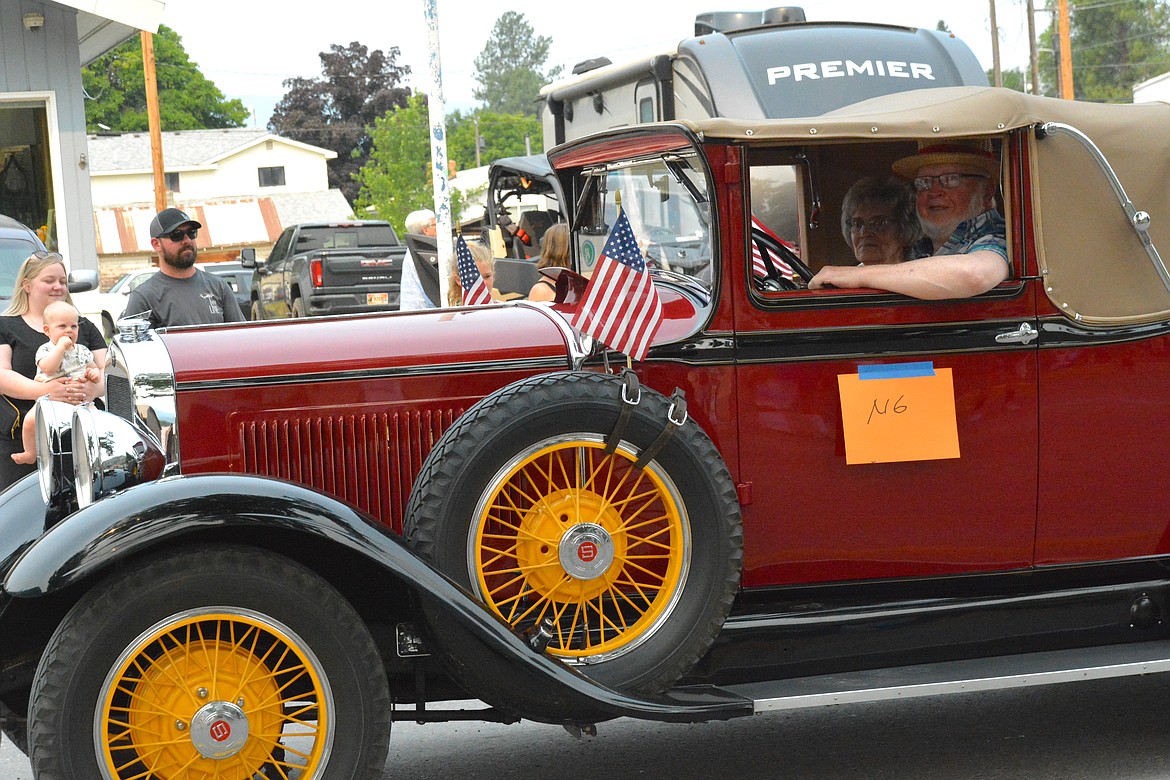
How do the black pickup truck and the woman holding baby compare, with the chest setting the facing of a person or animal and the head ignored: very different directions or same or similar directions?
very different directions

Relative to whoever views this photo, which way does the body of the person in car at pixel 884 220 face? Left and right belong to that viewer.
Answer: facing the viewer and to the left of the viewer

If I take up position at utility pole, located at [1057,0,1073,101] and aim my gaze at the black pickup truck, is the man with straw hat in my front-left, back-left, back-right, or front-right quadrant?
front-left

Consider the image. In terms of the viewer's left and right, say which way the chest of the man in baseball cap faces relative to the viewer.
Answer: facing the viewer and to the right of the viewer

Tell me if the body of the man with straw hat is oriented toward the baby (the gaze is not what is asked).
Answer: no

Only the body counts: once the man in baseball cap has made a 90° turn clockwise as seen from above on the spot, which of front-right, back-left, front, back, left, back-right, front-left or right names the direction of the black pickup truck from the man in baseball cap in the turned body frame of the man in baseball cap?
back-right

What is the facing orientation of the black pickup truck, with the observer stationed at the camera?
facing away from the viewer and to the left of the viewer

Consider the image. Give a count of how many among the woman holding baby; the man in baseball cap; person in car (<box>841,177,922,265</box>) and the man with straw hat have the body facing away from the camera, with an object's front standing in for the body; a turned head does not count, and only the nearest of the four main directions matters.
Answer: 0

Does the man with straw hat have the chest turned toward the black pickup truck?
no

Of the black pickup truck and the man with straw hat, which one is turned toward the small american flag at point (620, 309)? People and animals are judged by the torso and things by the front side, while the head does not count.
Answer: the man with straw hat

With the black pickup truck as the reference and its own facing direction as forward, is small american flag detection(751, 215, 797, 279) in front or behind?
behind

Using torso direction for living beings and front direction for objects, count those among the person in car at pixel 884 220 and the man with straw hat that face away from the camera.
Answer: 0

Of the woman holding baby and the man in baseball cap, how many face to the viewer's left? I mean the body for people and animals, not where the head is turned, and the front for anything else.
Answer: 0

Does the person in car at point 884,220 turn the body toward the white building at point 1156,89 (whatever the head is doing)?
no

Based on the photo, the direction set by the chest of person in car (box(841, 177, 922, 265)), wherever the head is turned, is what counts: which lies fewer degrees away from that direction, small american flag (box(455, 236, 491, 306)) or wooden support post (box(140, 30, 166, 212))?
the small american flag
